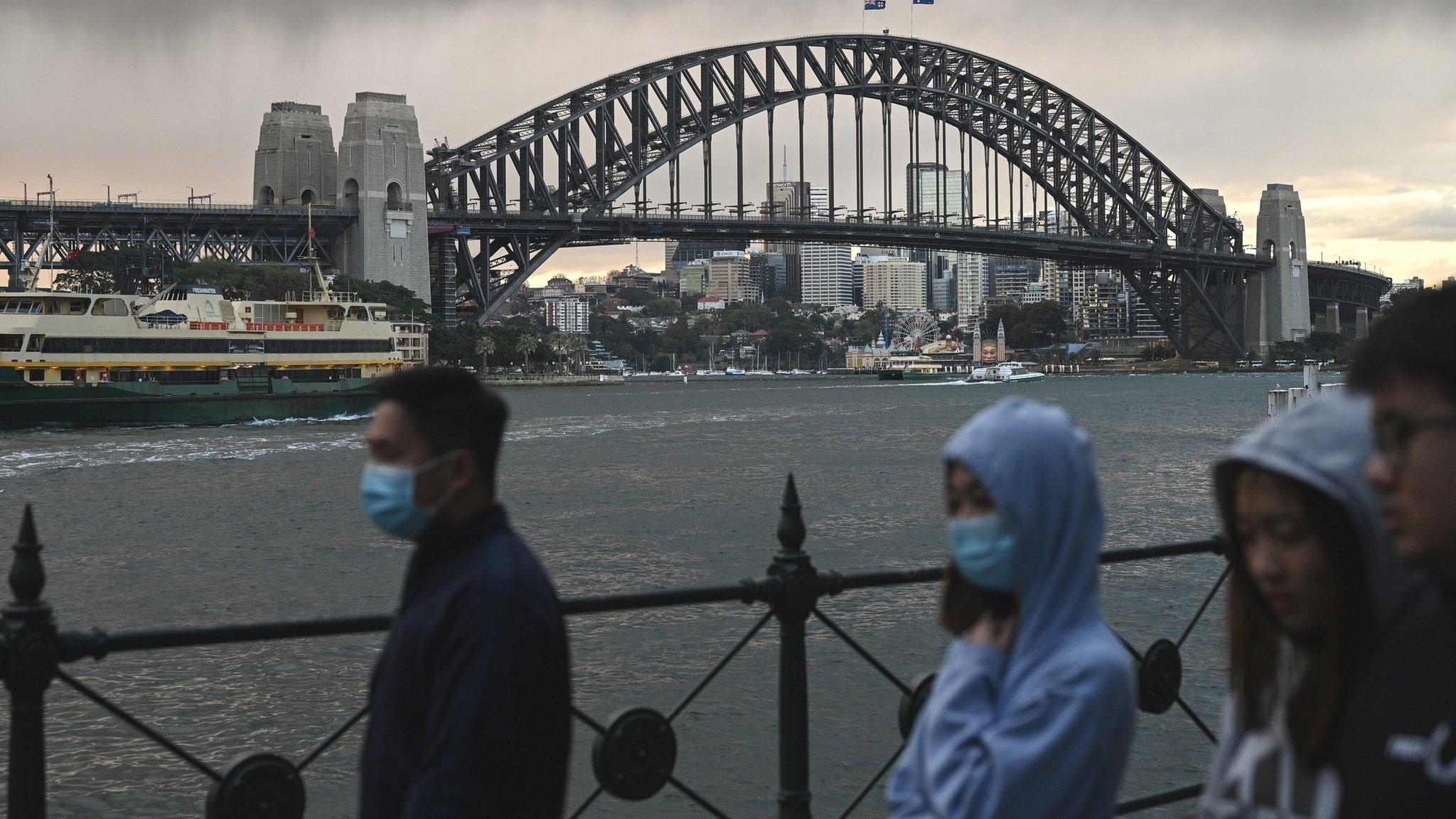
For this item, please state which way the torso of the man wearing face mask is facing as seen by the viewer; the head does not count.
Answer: to the viewer's left

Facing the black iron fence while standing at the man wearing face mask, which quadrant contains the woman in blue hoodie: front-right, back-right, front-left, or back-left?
front-right

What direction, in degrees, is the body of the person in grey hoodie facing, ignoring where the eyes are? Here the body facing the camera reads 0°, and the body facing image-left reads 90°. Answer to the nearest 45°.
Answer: approximately 45°

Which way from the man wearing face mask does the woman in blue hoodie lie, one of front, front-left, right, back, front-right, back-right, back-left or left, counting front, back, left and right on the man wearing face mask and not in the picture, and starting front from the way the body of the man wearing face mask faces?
back-left

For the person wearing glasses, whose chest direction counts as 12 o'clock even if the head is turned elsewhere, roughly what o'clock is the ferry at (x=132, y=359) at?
The ferry is roughly at 3 o'clock from the person wearing glasses.

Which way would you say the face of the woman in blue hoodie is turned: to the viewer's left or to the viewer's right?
to the viewer's left

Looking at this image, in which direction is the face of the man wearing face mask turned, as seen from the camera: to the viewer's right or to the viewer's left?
to the viewer's left
